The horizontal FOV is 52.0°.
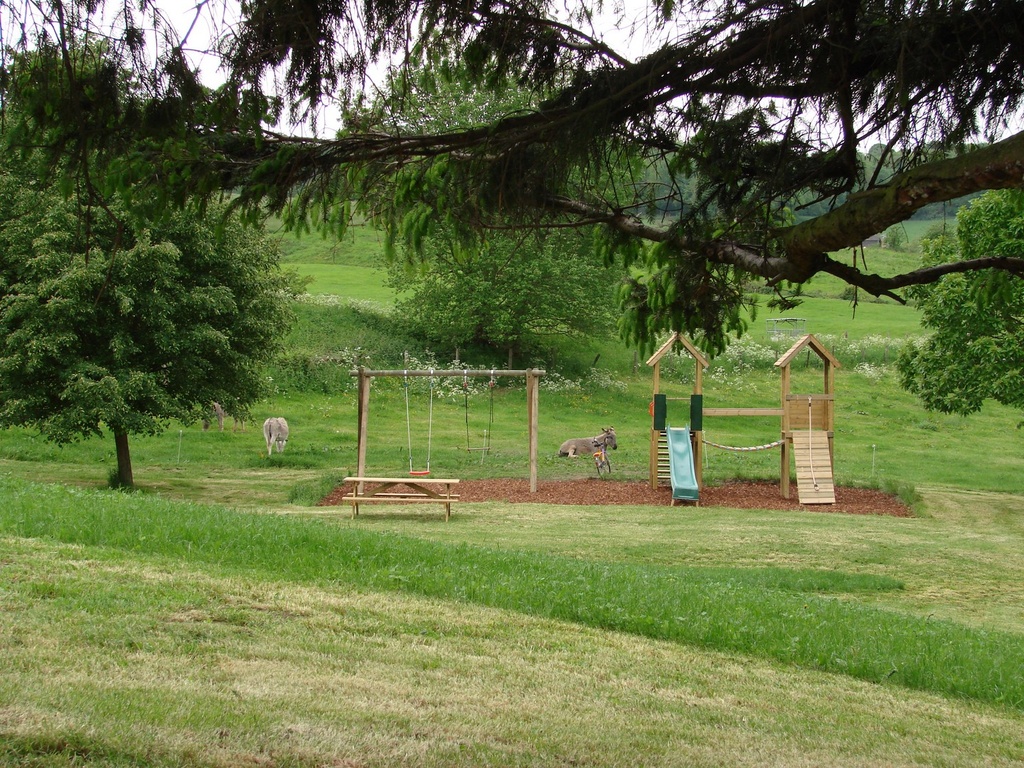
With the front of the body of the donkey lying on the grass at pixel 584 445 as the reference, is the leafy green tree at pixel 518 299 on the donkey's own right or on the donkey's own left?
on the donkey's own left

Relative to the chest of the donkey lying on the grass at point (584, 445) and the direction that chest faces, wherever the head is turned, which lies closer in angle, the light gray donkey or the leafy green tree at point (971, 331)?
the leafy green tree

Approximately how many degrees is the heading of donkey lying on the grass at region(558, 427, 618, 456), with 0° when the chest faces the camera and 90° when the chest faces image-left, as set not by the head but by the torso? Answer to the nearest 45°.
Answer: approximately 270°

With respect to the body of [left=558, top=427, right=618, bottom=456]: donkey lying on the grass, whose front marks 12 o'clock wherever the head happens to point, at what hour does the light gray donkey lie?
The light gray donkey is roughly at 6 o'clock from the donkey lying on the grass.

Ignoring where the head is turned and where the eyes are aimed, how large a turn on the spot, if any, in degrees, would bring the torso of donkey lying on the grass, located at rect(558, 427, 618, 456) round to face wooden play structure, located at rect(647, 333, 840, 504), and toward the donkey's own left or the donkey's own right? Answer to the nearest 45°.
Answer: approximately 45° to the donkey's own right

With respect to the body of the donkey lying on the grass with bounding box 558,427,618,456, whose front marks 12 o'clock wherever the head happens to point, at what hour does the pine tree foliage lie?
The pine tree foliage is roughly at 3 o'clock from the donkey lying on the grass.
